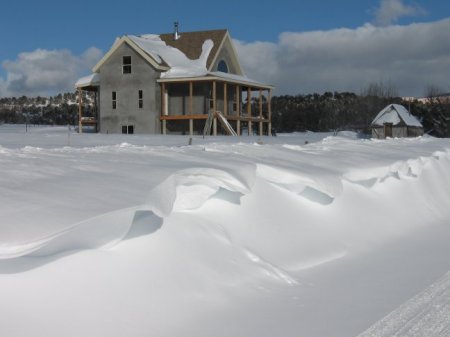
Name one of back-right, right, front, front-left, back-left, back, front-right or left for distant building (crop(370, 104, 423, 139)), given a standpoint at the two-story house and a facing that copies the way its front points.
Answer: left

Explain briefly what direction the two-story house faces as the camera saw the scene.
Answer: facing the viewer and to the right of the viewer
